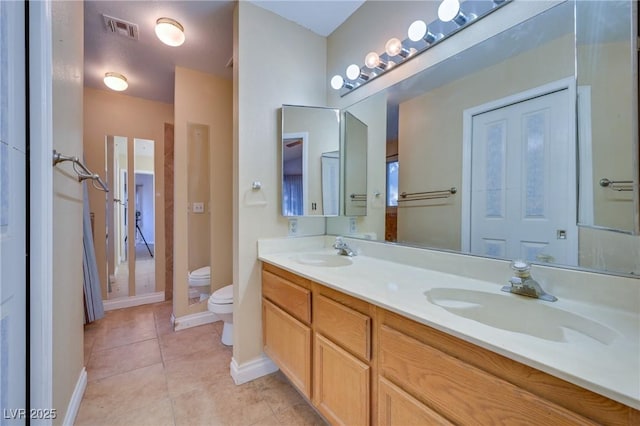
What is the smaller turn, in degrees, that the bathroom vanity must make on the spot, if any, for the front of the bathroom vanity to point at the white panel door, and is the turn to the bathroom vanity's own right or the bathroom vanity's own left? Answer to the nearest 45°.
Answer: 0° — it already faces it

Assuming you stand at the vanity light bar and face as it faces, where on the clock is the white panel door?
The white panel door is roughly at 12 o'clock from the vanity light bar.

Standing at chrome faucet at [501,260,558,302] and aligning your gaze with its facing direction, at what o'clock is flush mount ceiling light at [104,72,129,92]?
The flush mount ceiling light is roughly at 1 o'clock from the chrome faucet.

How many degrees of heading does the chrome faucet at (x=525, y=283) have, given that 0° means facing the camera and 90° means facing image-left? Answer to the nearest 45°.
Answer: approximately 45°

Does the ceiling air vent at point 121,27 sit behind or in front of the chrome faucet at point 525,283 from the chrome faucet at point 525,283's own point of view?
in front
